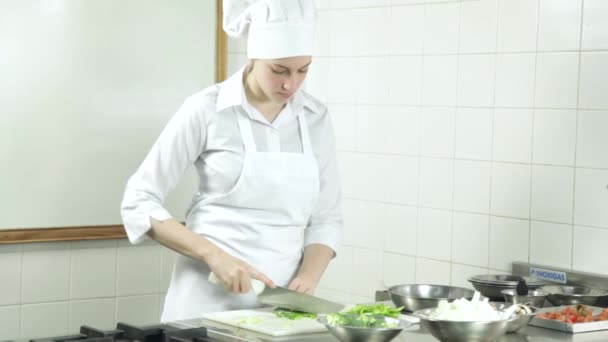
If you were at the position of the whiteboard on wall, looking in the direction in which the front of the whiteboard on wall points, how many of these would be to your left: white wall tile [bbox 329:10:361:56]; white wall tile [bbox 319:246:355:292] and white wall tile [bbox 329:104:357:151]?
3

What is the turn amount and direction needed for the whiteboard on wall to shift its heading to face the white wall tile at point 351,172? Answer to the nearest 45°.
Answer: approximately 90° to its left

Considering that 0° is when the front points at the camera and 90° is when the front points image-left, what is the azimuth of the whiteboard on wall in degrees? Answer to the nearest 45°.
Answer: approximately 0°

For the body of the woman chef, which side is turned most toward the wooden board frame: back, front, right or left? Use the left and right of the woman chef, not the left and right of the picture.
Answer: back

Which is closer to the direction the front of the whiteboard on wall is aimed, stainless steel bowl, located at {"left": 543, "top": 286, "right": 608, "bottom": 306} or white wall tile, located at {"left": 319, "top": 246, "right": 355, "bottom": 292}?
the stainless steel bowl

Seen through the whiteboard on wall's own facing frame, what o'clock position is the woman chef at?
The woman chef is roughly at 11 o'clock from the whiteboard on wall.

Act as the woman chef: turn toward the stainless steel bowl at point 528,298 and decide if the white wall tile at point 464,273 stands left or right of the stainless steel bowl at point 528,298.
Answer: left

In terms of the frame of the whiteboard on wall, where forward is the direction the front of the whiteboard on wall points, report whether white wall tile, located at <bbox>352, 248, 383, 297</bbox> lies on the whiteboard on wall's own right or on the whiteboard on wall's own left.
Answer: on the whiteboard on wall's own left
